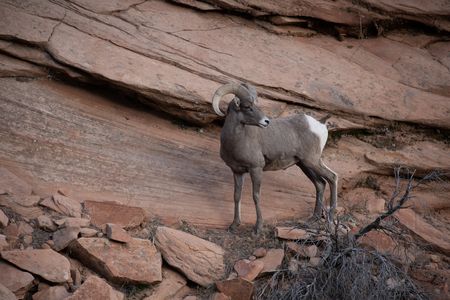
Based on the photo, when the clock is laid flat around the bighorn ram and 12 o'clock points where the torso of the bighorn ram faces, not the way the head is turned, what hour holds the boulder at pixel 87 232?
The boulder is roughly at 12 o'clock from the bighorn ram.

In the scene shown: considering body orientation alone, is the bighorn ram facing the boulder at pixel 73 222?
yes

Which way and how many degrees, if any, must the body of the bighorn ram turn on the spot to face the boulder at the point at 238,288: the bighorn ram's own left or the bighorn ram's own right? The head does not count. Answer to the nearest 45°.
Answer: approximately 45° to the bighorn ram's own left

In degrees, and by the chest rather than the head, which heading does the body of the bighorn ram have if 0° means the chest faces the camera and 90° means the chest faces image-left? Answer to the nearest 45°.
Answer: approximately 45°

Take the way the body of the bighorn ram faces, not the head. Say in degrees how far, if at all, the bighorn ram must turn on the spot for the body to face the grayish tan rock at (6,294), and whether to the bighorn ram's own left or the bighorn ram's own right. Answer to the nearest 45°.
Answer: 0° — it already faces it

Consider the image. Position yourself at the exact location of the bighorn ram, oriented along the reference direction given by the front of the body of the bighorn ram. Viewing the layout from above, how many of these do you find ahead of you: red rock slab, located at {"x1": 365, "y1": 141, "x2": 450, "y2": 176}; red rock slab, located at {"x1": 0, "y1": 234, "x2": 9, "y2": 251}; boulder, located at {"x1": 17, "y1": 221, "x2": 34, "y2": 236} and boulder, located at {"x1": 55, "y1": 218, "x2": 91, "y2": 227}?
3

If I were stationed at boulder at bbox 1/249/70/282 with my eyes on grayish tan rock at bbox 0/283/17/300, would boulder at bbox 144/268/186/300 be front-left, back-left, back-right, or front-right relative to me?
back-left

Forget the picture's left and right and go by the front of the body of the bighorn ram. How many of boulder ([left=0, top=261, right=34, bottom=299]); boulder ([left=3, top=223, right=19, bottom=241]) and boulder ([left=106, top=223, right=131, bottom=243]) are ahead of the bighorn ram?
3

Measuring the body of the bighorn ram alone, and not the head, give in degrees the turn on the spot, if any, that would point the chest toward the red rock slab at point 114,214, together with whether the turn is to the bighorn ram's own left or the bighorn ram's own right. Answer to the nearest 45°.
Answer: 0° — it already faces it

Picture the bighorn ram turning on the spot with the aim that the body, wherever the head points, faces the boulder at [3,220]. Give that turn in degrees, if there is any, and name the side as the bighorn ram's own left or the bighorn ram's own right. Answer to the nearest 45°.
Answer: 0° — it already faces it
